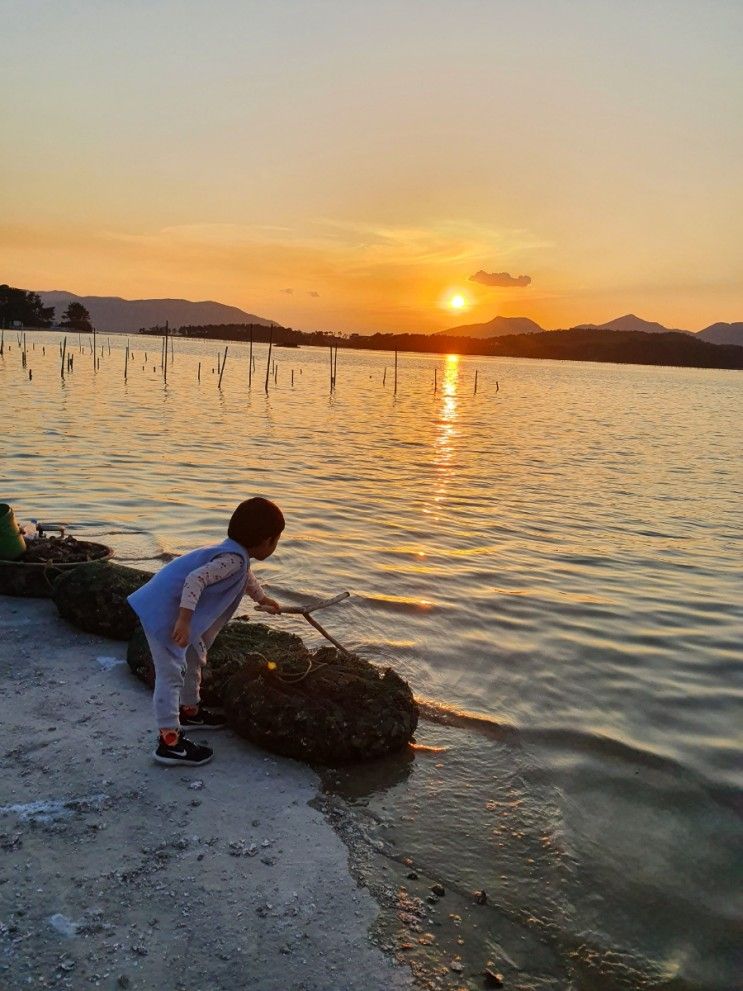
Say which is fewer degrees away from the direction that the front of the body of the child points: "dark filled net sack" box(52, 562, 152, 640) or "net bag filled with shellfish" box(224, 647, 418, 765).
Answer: the net bag filled with shellfish

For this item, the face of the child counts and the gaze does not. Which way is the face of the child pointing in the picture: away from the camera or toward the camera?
away from the camera

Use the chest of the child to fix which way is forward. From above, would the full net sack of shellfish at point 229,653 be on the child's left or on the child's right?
on the child's left

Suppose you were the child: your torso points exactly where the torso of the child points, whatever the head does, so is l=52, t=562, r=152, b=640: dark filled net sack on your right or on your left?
on your left

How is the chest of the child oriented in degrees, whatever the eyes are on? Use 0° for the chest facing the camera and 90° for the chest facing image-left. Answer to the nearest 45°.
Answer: approximately 270°
